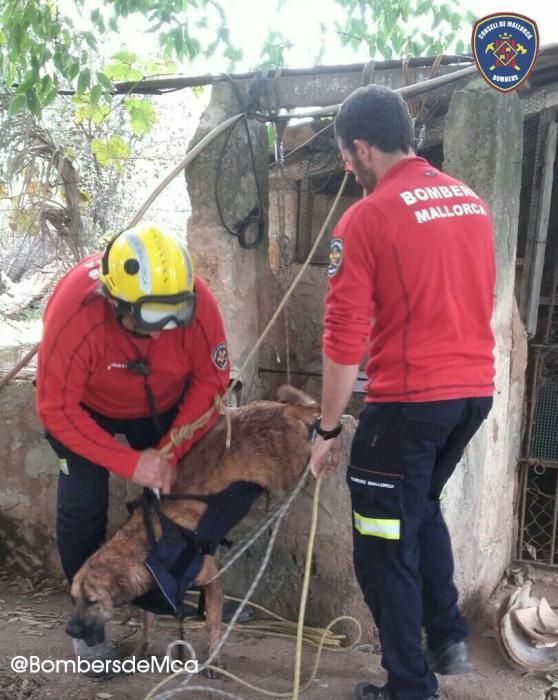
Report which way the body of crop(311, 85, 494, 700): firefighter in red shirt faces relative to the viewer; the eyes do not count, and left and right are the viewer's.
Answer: facing away from the viewer and to the left of the viewer

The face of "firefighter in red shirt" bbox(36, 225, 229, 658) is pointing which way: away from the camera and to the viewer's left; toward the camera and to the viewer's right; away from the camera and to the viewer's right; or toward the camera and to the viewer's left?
toward the camera and to the viewer's right

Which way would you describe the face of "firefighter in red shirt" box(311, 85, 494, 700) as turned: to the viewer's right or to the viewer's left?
to the viewer's left

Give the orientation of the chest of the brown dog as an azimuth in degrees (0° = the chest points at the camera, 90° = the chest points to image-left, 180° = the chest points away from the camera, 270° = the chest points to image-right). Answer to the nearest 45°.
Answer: approximately 45°

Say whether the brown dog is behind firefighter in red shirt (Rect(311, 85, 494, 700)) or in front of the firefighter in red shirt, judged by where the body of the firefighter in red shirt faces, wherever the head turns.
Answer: in front

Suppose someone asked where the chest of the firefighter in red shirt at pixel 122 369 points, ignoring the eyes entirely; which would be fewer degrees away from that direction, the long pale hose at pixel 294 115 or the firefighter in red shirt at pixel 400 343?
the firefighter in red shirt

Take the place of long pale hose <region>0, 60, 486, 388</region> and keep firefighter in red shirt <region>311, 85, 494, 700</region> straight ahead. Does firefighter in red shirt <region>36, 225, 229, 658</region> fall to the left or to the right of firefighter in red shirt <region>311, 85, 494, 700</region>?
right

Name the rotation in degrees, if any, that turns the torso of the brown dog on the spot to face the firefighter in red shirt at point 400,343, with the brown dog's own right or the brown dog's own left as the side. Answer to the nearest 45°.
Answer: approximately 90° to the brown dog's own left

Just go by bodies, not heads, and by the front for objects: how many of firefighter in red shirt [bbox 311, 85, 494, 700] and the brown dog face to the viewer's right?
0
